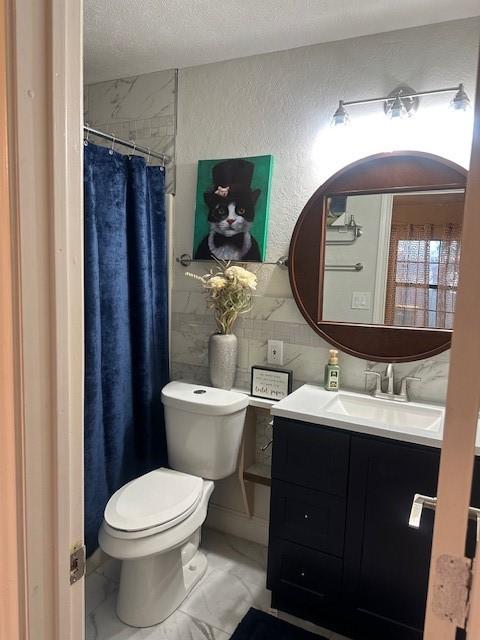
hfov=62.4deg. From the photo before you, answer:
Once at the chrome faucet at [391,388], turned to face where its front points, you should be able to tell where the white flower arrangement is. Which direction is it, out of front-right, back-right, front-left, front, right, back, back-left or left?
front-right

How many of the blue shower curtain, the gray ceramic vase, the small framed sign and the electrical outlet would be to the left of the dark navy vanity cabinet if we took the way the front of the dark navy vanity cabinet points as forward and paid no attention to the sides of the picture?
0

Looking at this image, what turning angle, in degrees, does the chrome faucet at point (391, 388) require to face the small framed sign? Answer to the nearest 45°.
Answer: approximately 45° to its right

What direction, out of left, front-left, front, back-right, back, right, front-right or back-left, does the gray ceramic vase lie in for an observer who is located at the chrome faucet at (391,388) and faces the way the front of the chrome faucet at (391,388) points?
front-right

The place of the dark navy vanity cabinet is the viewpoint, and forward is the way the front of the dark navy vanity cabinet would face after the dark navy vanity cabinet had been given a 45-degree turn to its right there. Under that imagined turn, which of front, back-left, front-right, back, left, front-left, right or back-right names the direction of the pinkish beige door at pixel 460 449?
left

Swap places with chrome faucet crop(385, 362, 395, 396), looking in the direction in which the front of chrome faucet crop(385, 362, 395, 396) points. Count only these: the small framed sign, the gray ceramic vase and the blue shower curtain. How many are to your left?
0

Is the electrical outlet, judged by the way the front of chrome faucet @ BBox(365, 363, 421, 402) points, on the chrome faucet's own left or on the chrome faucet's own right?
on the chrome faucet's own right

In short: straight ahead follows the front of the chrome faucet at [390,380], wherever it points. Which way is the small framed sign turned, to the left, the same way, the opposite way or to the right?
the same way

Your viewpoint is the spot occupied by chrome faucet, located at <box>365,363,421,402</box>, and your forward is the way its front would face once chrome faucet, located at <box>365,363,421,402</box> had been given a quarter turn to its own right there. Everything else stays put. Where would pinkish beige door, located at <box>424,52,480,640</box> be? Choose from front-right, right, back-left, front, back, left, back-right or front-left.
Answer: back-left

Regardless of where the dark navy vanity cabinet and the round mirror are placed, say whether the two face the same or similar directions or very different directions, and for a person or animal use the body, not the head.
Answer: same or similar directions

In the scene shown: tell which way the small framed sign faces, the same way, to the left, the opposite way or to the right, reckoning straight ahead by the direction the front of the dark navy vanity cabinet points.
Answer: the same way

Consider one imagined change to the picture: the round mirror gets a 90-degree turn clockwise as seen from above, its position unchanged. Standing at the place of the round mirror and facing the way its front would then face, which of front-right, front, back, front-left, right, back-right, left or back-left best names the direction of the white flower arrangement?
front-left

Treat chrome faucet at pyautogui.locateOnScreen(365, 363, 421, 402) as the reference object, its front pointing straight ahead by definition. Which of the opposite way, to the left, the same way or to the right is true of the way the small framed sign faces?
the same way

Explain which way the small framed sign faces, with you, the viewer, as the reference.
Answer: facing the viewer and to the left of the viewer
